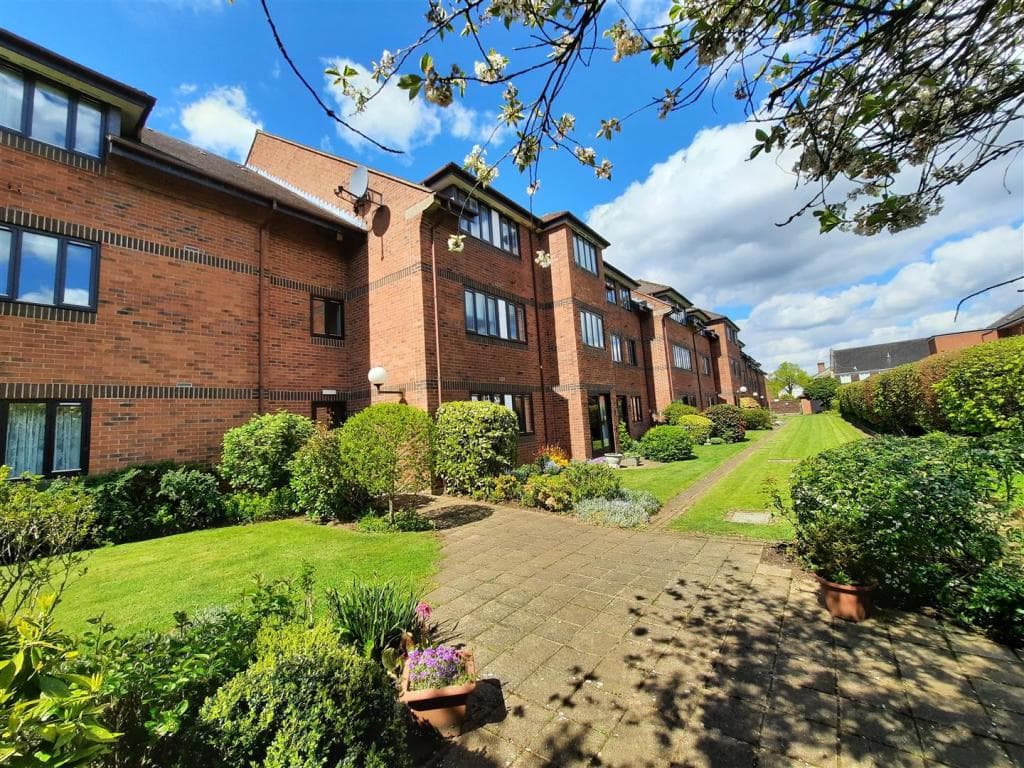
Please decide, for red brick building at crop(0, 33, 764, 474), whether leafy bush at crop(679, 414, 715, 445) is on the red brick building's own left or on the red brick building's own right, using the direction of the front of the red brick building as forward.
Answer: on the red brick building's own left

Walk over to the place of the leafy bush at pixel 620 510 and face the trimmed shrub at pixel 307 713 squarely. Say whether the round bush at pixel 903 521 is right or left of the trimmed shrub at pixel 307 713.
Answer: left

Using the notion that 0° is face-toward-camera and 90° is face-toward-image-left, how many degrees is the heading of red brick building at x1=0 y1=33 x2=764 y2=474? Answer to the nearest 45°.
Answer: approximately 315°

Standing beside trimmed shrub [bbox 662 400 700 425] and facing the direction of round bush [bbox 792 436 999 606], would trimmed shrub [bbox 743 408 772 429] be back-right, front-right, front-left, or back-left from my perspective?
back-left

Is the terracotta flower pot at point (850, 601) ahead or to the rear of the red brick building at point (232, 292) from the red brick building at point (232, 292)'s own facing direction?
ahead

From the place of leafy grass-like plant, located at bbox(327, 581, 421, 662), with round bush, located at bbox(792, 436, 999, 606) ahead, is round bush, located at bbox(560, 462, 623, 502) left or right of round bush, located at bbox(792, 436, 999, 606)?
left

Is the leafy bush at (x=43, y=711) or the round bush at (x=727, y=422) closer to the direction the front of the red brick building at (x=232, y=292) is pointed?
the leafy bush

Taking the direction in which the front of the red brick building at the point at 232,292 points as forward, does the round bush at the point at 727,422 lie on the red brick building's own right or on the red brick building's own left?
on the red brick building's own left

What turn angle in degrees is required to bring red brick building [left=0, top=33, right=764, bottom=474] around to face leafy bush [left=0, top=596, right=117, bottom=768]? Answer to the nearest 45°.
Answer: approximately 45° to its right
